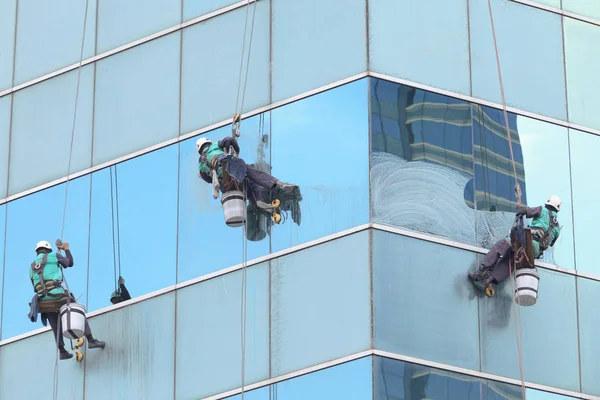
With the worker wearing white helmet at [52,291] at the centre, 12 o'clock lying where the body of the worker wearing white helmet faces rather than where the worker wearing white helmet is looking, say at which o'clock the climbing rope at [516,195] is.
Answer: The climbing rope is roughly at 2 o'clock from the worker wearing white helmet.

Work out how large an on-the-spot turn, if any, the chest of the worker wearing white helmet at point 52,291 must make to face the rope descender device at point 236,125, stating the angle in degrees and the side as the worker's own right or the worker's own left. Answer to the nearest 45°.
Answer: approximately 90° to the worker's own right

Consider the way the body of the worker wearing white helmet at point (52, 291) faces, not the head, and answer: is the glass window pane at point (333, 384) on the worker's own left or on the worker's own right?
on the worker's own right

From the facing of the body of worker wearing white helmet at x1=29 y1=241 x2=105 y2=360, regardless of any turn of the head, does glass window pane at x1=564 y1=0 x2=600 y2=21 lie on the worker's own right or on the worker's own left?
on the worker's own right

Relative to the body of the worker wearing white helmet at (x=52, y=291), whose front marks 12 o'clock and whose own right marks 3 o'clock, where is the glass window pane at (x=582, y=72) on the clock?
The glass window pane is roughly at 2 o'clock from the worker wearing white helmet.

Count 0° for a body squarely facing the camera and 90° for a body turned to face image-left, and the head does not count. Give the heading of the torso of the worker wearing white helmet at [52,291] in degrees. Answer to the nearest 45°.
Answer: approximately 225°

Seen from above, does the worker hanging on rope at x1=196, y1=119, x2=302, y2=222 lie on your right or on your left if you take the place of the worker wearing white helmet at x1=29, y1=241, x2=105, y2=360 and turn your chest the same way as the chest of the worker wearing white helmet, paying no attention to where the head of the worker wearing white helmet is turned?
on your right
